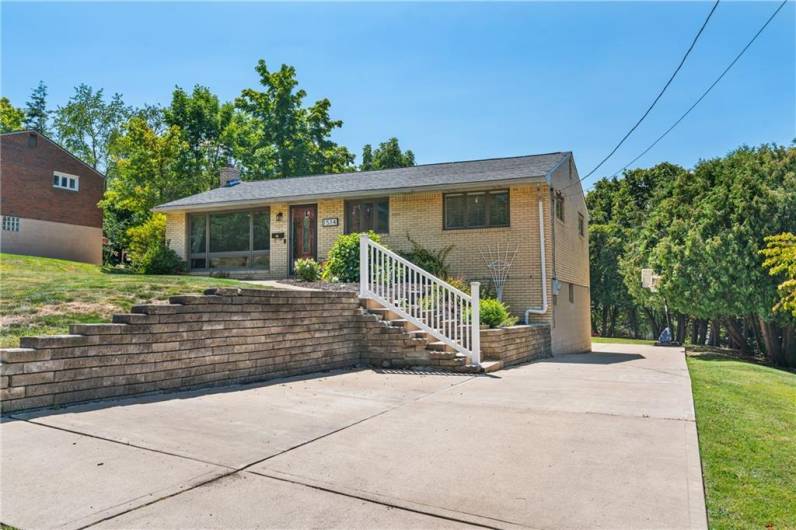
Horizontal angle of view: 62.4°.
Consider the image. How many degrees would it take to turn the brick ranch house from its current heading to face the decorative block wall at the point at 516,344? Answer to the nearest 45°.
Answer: approximately 45° to its left

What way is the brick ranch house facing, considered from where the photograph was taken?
facing the viewer and to the left of the viewer

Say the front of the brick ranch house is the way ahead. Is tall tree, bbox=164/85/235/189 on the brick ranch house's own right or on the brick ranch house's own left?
on the brick ranch house's own right

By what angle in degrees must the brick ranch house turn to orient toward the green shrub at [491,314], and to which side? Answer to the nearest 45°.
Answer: approximately 45° to its left

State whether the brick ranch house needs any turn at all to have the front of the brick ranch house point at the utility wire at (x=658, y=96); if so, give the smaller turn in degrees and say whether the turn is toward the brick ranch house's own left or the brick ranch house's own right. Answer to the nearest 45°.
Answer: approximately 90° to the brick ranch house's own left

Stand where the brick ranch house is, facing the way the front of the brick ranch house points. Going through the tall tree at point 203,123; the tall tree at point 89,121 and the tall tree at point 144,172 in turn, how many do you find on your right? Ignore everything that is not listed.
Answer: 3

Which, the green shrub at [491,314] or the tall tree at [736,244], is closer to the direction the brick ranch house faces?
the green shrub

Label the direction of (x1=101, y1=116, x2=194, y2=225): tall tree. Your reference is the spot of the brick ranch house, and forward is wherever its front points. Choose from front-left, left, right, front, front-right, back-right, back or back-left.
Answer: right

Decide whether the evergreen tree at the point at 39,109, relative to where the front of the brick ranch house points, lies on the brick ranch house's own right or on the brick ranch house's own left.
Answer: on the brick ranch house's own right

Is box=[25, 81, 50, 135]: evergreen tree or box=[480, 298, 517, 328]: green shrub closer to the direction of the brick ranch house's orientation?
the green shrub

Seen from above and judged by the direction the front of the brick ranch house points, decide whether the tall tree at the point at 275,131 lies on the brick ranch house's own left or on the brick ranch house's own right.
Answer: on the brick ranch house's own right

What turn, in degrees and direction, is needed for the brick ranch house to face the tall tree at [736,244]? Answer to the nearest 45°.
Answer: approximately 135° to its left

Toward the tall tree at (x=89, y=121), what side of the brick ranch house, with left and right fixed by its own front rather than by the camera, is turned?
right
